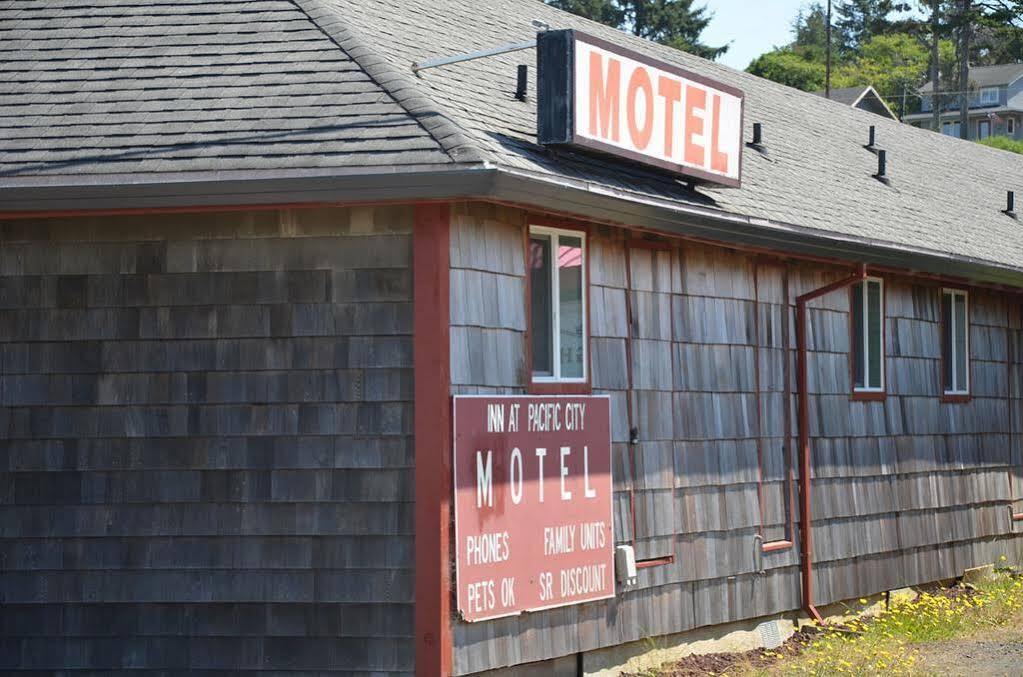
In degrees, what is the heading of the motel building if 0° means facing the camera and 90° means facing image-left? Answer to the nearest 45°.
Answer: approximately 315°
